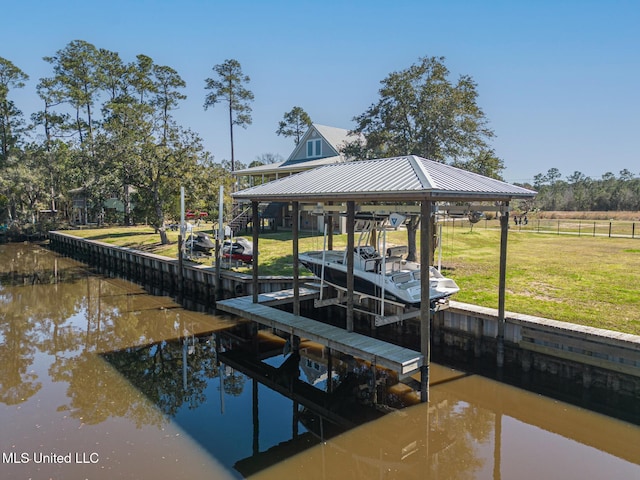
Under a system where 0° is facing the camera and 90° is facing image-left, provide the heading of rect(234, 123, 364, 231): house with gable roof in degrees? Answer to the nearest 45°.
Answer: approximately 45°

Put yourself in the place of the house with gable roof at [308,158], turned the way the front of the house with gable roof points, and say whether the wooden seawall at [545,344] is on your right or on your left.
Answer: on your left

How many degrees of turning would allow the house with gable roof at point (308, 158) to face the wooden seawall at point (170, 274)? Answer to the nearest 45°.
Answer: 0° — it already faces it

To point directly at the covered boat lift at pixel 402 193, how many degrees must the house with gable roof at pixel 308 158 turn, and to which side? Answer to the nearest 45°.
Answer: approximately 45° to its left

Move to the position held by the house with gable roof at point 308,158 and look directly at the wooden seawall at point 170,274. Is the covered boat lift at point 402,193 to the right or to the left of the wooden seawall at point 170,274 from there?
left

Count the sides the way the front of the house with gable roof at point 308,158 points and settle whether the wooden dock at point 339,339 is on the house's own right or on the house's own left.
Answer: on the house's own left
